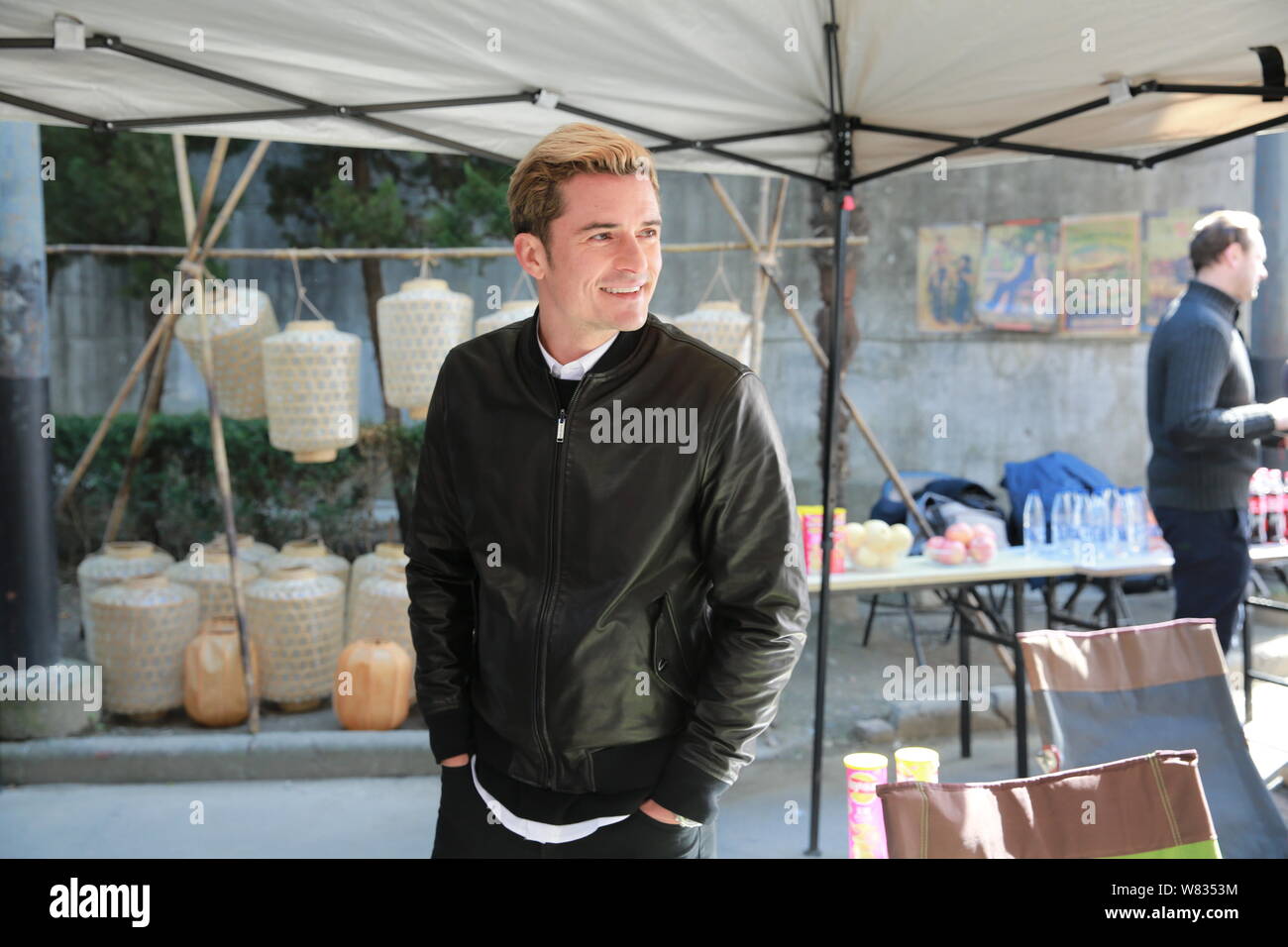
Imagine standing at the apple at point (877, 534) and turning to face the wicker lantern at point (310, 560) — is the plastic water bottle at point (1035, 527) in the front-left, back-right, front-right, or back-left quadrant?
back-right

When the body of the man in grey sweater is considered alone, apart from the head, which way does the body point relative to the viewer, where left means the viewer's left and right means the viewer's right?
facing to the right of the viewer

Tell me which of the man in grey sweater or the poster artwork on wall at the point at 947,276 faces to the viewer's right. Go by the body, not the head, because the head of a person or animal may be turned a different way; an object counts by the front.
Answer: the man in grey sweater

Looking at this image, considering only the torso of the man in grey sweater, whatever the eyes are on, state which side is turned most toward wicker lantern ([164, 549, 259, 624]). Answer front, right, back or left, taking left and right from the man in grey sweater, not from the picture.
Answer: back

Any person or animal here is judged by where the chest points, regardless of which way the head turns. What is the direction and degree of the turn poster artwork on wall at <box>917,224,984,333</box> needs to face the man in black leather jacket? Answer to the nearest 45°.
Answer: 0° — it already faces them

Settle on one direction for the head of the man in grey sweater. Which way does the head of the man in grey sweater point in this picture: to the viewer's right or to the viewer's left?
to the viewer's right

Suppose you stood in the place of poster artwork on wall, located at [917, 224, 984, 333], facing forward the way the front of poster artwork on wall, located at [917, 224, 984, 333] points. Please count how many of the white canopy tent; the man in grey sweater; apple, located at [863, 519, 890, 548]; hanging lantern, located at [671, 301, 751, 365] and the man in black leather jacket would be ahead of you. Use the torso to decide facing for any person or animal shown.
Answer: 5

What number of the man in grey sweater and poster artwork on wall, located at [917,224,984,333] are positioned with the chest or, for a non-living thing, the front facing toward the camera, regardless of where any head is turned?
1

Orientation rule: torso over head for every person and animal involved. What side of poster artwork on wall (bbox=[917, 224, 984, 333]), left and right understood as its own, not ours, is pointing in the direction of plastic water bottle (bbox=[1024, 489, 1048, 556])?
front

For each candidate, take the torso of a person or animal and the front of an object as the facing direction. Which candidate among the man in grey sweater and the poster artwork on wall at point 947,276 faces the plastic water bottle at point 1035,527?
the poster artwork on wall

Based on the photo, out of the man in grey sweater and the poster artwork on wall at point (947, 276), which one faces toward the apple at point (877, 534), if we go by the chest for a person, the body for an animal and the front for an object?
the poster artwork on wall

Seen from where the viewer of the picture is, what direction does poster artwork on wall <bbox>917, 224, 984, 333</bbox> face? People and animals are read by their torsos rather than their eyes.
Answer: facing the viewer

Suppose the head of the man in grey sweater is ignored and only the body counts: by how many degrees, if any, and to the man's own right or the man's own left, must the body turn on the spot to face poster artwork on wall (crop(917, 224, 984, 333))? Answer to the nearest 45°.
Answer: approximately 90° to the man's own left

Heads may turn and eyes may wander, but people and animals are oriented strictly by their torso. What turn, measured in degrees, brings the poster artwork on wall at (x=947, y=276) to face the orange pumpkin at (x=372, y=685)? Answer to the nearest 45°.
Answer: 0° — it already faces it
